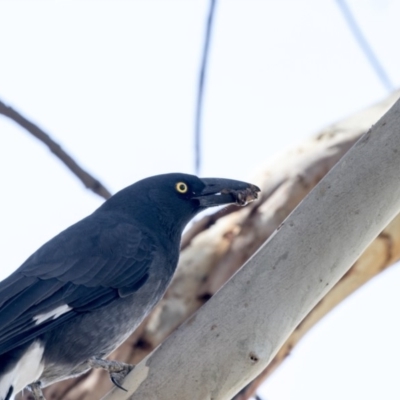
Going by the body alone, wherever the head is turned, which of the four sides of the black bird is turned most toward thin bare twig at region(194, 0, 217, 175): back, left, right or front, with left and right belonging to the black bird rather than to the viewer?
front

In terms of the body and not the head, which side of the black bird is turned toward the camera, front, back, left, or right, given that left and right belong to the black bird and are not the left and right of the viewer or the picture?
right
